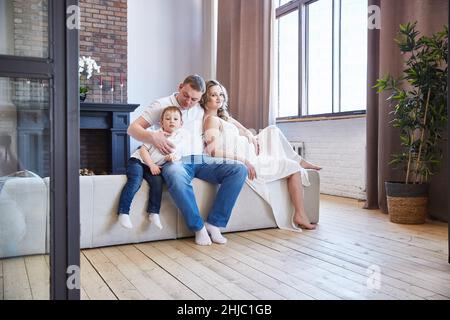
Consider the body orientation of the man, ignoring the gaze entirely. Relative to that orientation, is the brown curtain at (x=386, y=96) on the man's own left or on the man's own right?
on the man's own left

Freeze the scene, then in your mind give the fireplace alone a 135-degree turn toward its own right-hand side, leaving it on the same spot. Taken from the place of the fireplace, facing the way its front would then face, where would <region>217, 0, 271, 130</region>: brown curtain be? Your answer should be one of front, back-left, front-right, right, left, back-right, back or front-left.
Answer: back-right

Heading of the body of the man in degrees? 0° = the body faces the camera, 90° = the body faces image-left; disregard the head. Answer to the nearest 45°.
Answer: approximately 0°

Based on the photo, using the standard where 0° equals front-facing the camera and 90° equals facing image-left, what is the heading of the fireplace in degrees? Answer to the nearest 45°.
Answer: approximately 0°

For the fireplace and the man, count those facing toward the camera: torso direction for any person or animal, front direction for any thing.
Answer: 2

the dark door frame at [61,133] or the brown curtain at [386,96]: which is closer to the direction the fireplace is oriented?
the dark door frame

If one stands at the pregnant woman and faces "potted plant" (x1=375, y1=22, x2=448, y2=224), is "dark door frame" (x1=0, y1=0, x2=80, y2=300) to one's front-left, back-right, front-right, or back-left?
back-right
